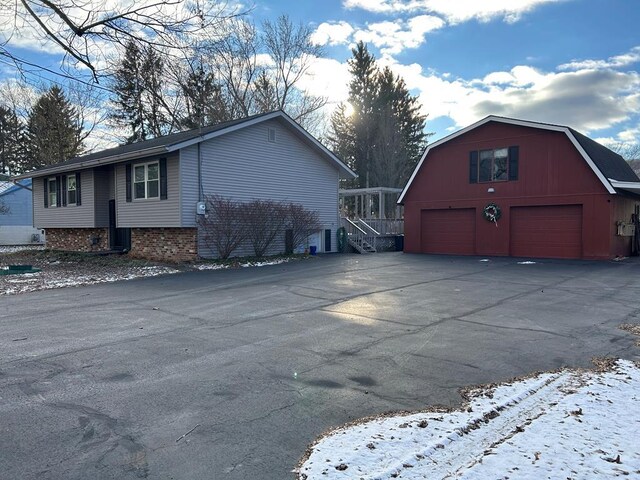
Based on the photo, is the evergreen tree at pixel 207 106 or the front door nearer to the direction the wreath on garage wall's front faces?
the front door

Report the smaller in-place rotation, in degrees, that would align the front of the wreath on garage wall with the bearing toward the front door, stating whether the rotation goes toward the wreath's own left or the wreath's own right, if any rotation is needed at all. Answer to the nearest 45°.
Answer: approximately 90° to the wreath's own right

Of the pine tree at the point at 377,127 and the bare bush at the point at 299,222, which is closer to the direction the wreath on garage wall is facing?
the bare bush

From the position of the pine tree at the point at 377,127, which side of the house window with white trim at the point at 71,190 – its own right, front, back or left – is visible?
back

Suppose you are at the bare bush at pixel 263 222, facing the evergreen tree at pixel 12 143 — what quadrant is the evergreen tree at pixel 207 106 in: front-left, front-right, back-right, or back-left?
front-right

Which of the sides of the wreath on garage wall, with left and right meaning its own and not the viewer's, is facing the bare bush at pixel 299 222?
right

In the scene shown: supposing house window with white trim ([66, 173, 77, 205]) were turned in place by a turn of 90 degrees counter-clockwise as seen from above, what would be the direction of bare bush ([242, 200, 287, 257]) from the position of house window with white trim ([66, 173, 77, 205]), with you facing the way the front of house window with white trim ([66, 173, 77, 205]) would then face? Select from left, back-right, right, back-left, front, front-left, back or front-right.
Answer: front

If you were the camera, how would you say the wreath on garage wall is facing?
facing the viewer

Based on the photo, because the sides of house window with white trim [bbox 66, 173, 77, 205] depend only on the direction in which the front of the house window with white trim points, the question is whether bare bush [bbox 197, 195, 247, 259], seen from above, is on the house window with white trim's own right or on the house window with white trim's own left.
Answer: on the house window with white trim's own left

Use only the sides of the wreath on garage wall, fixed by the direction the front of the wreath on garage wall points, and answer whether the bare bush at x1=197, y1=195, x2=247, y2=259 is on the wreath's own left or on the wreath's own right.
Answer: on the wreath's own right

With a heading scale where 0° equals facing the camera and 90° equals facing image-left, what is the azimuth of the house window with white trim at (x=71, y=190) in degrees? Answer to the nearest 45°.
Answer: approximately 45°

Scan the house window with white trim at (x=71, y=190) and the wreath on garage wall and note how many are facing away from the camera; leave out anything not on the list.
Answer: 0

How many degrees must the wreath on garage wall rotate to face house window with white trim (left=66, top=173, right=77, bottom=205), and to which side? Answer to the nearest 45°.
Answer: approximately 90° to its right

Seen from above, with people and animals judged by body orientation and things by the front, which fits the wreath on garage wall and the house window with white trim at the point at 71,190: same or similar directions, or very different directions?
same or similar directions

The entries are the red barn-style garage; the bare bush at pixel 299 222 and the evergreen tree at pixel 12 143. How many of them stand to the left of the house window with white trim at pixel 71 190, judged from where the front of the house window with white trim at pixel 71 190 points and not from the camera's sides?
2
